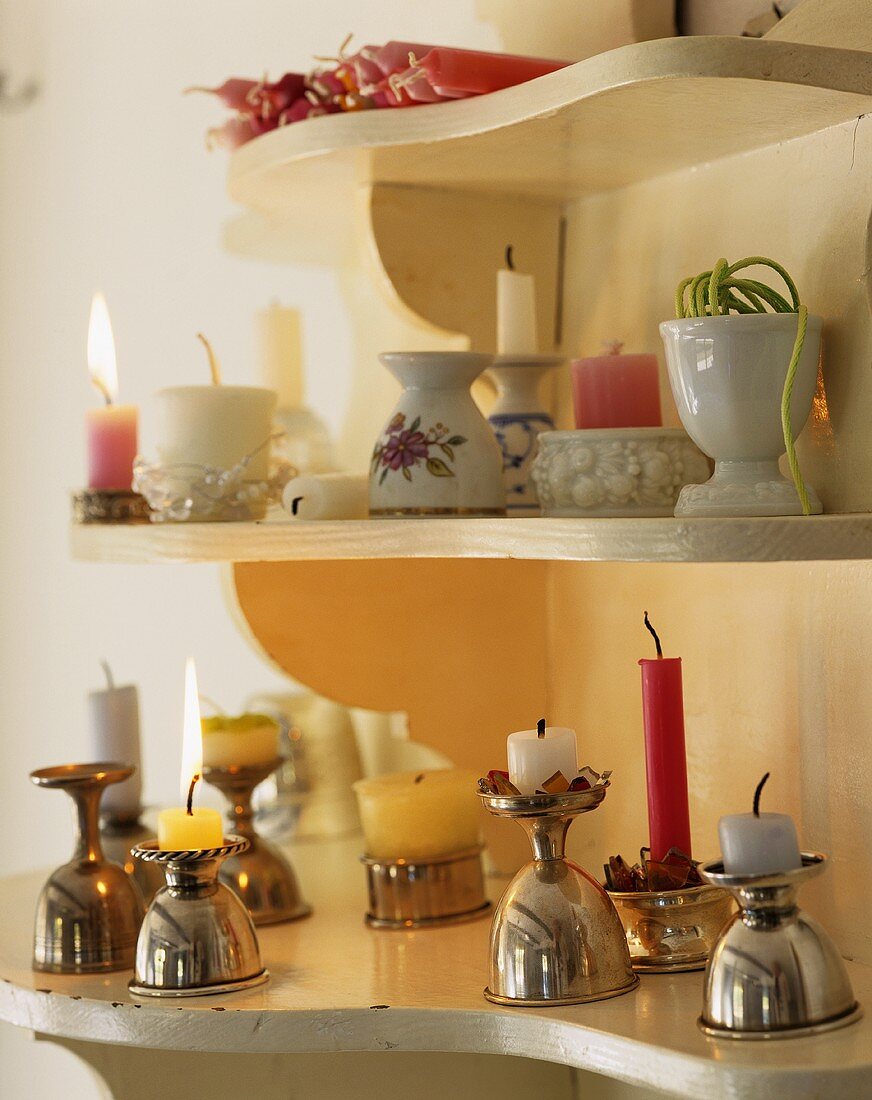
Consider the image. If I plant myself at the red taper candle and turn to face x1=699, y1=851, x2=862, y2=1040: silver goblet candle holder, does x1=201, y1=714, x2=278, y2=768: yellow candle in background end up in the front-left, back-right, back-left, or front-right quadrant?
back-right

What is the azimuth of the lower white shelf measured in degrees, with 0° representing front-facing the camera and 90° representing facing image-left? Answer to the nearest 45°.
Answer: approximately 0°
